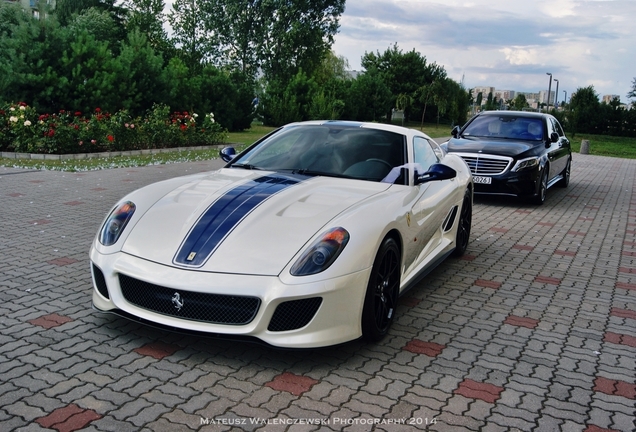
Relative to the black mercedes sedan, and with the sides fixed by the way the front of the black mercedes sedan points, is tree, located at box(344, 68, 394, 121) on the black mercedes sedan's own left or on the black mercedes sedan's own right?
on the black mercedes sedan's own right

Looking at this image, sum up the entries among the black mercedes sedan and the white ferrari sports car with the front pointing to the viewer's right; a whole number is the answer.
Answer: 0

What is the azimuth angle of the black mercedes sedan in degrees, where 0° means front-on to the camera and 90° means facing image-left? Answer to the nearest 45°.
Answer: approximately 45°

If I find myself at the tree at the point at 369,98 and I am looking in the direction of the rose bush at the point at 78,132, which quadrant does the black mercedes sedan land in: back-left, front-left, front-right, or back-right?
front-left

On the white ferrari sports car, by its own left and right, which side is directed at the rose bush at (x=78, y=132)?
right

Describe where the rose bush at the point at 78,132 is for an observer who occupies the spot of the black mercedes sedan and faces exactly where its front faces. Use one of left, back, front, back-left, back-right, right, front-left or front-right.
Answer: front-right

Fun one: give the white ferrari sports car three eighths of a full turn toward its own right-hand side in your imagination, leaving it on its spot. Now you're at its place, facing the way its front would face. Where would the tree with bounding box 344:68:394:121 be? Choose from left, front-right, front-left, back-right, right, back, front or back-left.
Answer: front

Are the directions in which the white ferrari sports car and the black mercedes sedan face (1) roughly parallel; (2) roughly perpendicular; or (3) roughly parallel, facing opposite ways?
roughly parallel

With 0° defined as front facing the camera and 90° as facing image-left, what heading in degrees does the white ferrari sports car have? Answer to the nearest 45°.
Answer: approximately 45°
